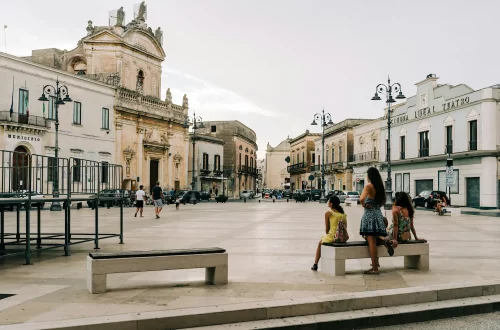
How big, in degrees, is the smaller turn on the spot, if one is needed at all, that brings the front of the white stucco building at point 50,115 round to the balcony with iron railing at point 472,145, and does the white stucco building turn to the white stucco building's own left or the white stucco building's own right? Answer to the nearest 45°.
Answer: approximately 45° to the white stucco building's own left

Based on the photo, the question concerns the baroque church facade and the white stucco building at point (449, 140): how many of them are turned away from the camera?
0

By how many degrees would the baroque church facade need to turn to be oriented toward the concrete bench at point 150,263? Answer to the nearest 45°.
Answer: approximately 45° to its right

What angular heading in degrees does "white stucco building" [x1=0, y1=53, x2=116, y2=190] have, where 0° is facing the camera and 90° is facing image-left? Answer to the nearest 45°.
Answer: approximately 315°

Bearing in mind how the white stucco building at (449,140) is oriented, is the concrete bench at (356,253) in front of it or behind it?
in front

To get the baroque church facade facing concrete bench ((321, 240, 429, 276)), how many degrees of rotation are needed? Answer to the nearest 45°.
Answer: approximately 45° to its right

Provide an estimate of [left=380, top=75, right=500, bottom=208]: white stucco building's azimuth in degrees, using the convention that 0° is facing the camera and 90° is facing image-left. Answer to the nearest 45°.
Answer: approximately 45°

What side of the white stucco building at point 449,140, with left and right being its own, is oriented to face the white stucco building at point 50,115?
front

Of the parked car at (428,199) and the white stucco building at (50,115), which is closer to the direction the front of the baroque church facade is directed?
the parked car

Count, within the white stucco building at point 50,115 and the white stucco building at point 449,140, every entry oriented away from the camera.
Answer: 0

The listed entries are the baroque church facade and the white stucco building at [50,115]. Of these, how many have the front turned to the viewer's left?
0

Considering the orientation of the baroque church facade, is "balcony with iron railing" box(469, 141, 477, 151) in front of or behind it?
in front
